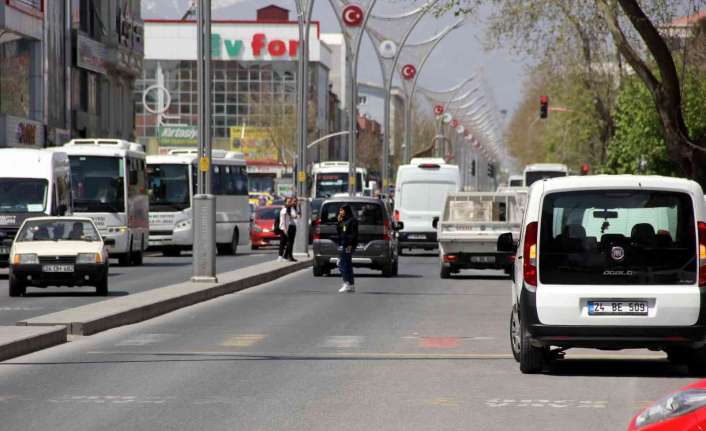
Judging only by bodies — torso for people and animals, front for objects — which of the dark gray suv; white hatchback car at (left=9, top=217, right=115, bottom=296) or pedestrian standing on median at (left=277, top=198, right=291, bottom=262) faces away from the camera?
the dark gray suv

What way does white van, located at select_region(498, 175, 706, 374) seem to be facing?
away from the camera

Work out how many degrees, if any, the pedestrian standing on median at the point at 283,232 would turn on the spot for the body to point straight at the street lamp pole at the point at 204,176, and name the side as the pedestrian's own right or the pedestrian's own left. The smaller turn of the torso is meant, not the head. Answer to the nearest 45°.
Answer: approximately 90° to the pedestrian's own right

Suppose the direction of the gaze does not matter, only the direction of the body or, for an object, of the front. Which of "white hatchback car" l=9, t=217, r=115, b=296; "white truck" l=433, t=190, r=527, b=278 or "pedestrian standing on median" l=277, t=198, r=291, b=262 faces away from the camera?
the white truck

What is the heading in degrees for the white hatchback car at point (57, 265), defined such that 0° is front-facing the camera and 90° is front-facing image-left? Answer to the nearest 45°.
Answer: approximately 0°

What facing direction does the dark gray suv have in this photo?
away from the camera

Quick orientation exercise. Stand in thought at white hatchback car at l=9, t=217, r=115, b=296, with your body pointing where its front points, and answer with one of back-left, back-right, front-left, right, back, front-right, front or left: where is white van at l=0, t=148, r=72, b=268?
back

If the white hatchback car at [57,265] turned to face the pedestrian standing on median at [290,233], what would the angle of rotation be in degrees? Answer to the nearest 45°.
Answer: approximately 135° to its left

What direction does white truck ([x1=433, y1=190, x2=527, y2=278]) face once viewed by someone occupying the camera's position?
facing away from the viewer

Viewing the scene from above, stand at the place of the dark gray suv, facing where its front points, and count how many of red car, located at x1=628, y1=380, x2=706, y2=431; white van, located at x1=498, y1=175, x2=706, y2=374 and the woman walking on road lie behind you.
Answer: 3
